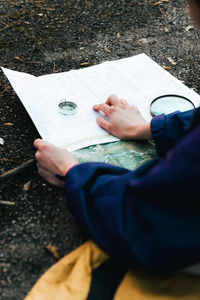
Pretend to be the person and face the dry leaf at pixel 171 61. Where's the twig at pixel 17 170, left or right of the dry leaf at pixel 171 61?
left

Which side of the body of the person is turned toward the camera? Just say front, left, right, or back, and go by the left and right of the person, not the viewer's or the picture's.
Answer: left

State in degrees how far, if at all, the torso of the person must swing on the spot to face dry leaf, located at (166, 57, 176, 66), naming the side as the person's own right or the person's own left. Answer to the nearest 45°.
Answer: approximately 90° to the person's own right
